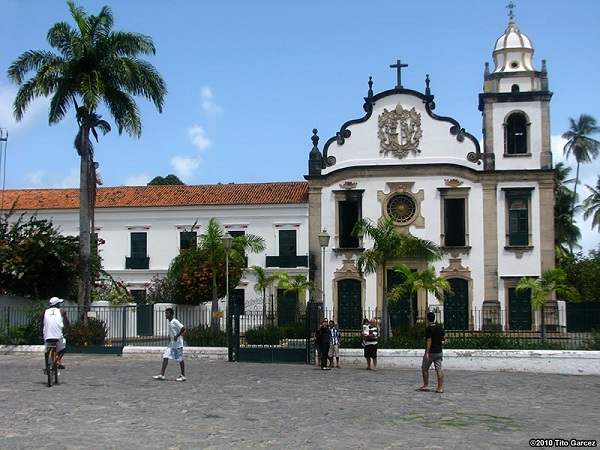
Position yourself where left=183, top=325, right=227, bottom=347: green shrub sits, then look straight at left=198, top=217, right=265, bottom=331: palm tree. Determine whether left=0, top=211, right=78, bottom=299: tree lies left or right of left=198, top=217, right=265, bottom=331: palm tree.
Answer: left

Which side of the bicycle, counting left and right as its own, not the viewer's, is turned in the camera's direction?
back

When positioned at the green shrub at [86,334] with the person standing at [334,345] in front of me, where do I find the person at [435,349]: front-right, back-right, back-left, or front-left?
front-right

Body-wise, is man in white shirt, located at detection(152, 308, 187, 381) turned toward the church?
no

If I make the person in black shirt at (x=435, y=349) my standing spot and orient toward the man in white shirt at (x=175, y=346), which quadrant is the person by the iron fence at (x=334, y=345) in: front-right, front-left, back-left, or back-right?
front-right

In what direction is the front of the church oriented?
toward the camera

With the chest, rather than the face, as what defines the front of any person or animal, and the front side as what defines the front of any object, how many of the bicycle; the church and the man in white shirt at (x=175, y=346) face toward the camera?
1

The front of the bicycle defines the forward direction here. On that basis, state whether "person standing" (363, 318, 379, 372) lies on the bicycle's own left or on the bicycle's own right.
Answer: on the bicycle's own right

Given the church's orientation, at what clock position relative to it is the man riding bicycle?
The man riding bicycle is roughly at 1 o'clock from the church.

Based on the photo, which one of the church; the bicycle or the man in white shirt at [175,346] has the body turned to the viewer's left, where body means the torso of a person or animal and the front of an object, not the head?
the man in white shirt

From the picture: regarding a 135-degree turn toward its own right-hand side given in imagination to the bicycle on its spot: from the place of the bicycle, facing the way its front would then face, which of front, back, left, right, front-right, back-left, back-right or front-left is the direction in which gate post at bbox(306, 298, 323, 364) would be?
left

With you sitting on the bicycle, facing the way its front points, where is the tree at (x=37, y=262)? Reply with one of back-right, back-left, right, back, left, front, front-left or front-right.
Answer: front

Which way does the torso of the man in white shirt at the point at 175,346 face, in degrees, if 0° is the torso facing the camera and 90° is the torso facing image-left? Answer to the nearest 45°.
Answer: approximately 90°

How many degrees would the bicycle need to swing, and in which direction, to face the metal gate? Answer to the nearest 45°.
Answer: approximately 45° to its right

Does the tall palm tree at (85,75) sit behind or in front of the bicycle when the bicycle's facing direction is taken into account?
in front

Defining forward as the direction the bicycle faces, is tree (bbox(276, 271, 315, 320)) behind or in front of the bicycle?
in front

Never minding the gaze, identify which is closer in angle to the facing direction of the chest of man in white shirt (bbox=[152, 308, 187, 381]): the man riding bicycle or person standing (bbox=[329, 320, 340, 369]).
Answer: the man riding bicycle
